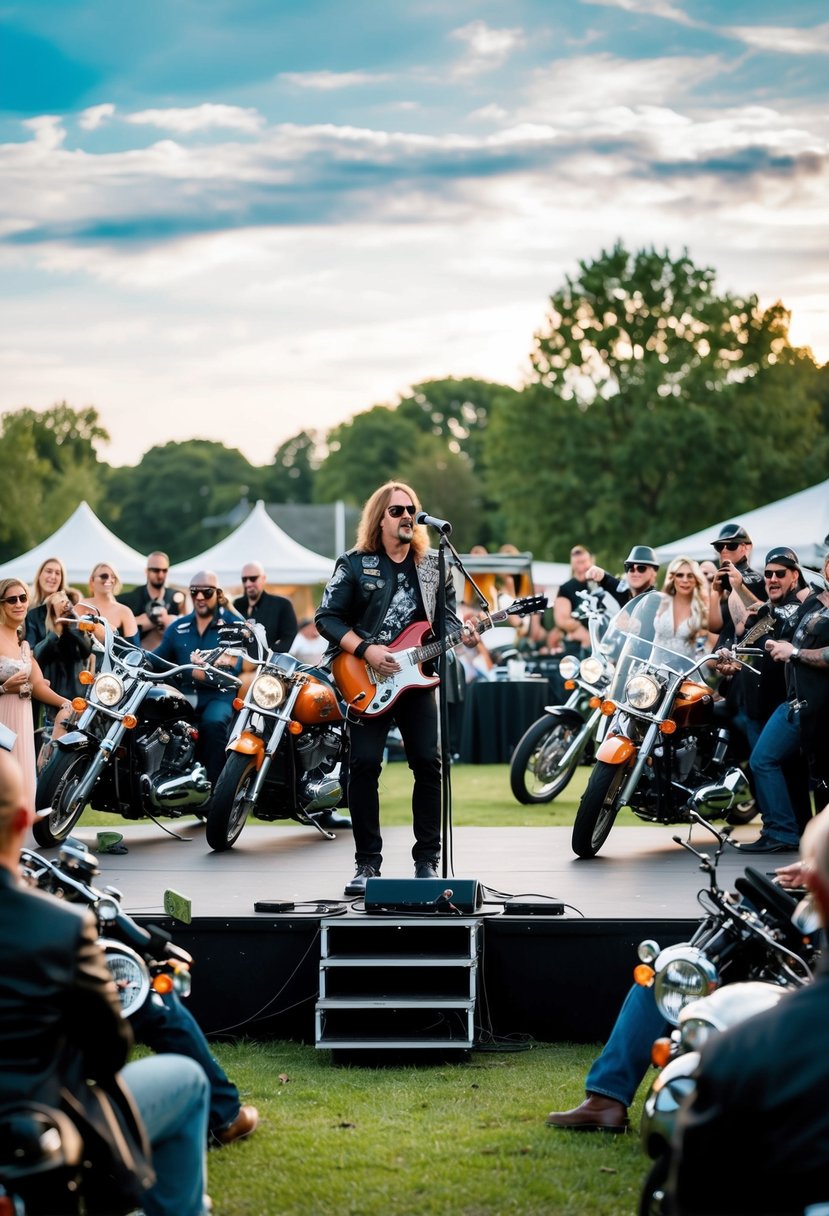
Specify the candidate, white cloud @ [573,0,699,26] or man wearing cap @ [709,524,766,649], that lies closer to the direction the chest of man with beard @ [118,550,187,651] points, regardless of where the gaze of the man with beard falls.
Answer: the man wearing cap

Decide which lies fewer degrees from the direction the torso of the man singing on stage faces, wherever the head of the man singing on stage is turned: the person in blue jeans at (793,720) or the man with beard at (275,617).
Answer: the person in blue jeans

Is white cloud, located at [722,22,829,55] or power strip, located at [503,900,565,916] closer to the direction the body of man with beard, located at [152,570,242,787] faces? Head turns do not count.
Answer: the power strip

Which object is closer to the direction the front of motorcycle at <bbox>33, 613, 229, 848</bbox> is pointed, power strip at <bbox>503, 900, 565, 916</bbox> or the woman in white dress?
the power strip

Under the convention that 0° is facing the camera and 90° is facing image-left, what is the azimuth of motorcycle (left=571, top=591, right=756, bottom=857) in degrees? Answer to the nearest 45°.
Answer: approximately 45°

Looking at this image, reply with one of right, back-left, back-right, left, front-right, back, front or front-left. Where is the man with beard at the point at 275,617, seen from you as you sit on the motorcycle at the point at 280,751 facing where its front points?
back-right

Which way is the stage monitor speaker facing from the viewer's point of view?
away from the camera

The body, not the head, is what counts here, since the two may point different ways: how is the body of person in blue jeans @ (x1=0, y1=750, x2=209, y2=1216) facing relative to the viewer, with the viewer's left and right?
facing away from the viewer and to the right of the viewer

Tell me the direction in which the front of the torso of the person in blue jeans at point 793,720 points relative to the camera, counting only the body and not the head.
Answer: to the viewer's left

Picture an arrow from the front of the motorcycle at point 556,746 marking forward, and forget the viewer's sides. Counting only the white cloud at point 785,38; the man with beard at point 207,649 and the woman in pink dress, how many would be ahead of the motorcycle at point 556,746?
2

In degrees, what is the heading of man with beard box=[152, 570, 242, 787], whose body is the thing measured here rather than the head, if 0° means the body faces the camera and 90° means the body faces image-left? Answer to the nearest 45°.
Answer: approximately 0°

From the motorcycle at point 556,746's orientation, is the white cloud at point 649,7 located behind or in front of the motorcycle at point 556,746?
behind
